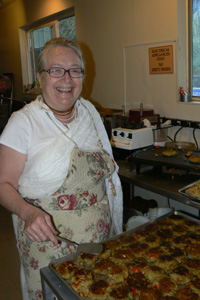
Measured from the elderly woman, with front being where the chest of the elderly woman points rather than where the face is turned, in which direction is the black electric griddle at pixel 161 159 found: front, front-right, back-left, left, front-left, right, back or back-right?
left

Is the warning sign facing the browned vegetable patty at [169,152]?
yes

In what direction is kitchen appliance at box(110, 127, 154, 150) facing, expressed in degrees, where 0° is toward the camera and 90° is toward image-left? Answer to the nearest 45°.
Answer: approximately 45°

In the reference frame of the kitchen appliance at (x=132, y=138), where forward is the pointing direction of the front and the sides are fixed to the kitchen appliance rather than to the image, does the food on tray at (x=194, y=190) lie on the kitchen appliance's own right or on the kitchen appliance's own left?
on the kitchen appliance's own left

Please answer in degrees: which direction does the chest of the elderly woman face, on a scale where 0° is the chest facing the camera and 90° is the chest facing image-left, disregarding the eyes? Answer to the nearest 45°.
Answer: approximately 315°

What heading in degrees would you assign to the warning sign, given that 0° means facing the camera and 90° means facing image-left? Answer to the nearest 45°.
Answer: approximately 0°
